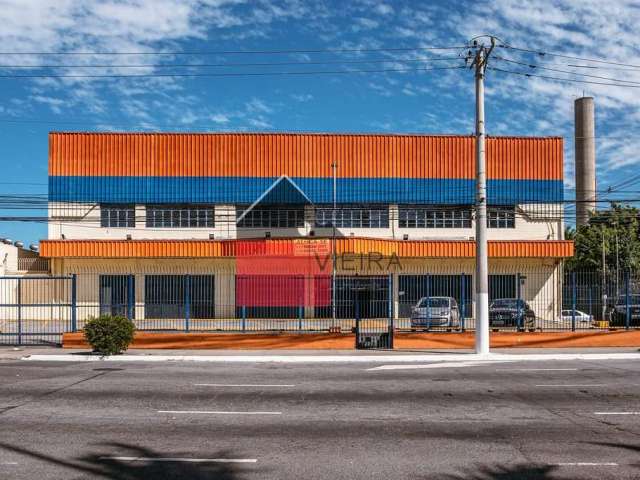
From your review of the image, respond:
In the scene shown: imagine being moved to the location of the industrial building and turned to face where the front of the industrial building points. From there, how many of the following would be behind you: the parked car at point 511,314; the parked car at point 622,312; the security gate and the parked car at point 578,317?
0

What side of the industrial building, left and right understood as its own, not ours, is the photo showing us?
front

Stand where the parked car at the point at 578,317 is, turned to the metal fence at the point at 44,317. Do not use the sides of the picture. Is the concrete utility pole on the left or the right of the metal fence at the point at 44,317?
left

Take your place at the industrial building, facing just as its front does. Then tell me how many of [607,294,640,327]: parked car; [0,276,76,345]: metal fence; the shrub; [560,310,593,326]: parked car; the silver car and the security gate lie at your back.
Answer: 0

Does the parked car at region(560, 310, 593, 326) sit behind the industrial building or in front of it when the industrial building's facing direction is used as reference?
in front

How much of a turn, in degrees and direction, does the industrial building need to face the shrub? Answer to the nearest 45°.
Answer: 0° — it already faces it

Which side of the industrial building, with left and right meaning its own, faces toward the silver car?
front

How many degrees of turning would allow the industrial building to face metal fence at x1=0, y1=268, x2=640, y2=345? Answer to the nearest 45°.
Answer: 0° — it already faces it

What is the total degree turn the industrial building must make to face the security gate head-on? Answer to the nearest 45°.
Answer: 0° — it already faces it
